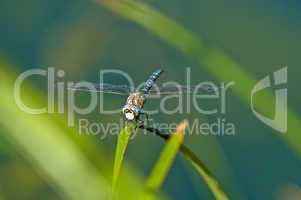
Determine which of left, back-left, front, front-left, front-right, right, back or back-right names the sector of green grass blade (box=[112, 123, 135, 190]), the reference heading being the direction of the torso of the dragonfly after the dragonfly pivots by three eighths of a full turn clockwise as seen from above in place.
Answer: back

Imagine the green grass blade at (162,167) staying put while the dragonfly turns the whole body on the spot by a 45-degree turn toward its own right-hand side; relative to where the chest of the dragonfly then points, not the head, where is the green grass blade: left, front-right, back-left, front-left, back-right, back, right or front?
left

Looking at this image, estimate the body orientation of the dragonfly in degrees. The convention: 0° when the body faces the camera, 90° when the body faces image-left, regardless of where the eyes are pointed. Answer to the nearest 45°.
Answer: approximately 45°
